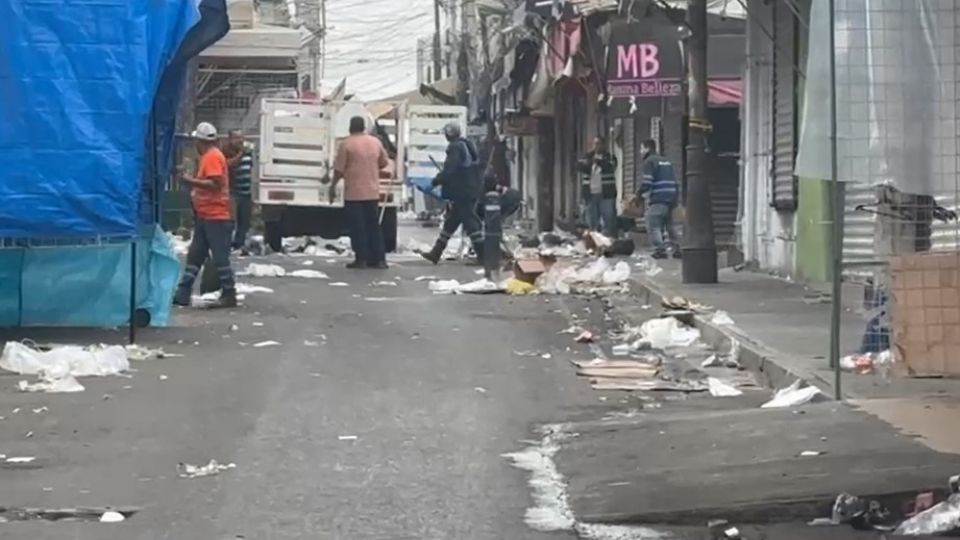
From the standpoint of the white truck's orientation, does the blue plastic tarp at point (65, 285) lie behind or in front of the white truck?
behind

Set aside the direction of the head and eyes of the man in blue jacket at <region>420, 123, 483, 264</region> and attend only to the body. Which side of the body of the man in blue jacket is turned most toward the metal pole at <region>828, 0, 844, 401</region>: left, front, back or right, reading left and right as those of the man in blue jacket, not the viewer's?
left

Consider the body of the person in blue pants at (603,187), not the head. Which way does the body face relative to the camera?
toward the camera

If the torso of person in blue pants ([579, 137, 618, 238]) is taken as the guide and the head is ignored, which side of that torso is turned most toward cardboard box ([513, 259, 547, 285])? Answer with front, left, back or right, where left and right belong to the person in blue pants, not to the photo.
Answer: front

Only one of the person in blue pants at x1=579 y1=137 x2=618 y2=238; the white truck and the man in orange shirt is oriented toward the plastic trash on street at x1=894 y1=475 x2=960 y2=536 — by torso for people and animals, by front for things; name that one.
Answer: the person in blue pants

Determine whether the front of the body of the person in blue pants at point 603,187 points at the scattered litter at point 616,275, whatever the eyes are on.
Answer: yes

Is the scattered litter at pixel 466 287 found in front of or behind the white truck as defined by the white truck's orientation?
behind

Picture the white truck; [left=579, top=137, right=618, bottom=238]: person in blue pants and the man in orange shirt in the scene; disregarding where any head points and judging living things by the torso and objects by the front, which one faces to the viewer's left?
the man in orange shirt

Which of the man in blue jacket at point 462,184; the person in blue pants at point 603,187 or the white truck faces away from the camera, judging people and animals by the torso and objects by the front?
the white truck

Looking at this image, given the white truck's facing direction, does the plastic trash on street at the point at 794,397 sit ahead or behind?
behind

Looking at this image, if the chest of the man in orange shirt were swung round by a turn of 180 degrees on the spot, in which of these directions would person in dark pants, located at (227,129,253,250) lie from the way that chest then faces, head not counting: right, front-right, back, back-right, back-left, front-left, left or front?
left

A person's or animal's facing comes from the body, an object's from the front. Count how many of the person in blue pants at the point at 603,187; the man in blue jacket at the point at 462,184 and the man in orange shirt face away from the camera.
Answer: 0

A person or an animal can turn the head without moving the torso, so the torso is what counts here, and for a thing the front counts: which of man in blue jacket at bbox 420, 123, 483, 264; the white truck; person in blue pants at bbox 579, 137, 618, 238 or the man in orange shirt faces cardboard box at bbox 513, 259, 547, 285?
the person in blue pants

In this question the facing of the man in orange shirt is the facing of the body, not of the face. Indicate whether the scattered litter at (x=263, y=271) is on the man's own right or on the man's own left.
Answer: on the man's own right

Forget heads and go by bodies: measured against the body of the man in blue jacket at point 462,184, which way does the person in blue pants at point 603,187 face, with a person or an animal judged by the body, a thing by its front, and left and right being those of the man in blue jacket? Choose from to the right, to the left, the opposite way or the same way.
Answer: to the left

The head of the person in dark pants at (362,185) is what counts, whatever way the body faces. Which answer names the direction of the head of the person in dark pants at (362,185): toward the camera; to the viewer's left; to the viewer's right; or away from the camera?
away from the camera

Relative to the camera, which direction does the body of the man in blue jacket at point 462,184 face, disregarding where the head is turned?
to the viewer's left

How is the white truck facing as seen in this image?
away from the camera

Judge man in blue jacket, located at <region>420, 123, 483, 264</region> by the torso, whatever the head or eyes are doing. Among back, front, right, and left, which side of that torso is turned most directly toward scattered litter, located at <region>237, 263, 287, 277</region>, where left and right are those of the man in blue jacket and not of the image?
front

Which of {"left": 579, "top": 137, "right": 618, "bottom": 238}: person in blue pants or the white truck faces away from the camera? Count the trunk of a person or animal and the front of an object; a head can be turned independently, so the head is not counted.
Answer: the white truck

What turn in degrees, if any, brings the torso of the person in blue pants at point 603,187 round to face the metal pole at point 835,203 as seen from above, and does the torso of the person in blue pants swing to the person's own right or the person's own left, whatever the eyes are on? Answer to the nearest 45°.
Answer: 0° — they already face it
